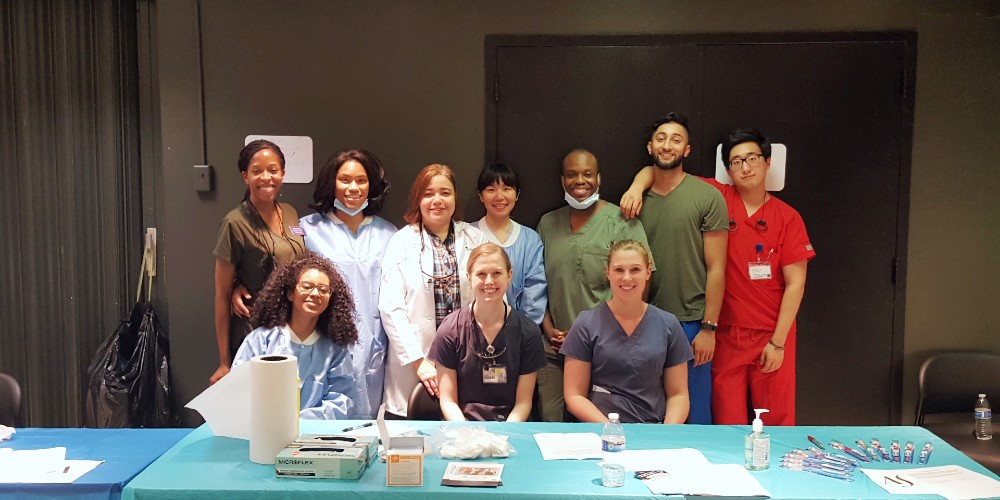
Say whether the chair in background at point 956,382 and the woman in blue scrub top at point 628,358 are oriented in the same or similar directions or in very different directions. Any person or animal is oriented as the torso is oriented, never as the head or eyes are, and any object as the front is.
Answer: same or similar directions

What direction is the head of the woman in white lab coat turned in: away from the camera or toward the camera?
toward the camera

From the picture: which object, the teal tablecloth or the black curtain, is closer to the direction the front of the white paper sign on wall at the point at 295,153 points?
the teal tablecloth

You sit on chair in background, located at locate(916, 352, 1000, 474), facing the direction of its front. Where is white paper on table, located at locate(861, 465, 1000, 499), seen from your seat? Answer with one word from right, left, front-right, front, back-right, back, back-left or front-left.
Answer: front

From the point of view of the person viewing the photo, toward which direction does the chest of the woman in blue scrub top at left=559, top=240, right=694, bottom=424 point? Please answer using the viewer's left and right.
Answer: facing the viewer

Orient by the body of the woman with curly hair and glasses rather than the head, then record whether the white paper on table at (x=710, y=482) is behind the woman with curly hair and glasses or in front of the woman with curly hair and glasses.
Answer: in front

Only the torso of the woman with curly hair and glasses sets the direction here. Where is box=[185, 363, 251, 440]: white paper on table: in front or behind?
in front

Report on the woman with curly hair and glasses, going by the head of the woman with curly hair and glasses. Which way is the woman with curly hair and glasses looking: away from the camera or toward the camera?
toward the camera

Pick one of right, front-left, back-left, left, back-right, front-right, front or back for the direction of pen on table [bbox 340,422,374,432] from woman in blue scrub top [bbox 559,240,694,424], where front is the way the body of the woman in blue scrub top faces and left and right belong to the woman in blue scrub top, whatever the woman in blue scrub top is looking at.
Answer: front-right

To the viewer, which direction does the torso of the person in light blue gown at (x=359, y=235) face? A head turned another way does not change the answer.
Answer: toward the camera

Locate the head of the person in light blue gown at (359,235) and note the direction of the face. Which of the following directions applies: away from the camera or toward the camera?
toward the camera

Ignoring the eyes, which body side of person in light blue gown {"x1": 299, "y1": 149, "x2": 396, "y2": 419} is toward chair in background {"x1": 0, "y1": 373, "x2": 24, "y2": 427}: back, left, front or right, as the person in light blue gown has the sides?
right

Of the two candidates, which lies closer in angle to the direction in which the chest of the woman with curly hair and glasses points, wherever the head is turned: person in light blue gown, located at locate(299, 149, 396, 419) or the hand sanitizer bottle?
the hand sanitizer bottle

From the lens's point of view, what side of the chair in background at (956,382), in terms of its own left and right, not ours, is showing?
front

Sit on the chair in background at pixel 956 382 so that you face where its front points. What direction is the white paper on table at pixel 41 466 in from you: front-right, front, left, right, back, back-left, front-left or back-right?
front-right

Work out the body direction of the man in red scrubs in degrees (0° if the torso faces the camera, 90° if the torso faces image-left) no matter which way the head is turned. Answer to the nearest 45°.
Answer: approximately 0°

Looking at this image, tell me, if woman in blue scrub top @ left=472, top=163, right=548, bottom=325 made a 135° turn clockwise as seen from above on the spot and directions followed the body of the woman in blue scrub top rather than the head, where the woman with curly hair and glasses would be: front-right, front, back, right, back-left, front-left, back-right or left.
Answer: left

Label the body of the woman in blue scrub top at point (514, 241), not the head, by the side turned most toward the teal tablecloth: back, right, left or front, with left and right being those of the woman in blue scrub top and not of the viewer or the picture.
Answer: front

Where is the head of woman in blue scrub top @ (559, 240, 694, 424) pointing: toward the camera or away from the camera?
toward the camera
